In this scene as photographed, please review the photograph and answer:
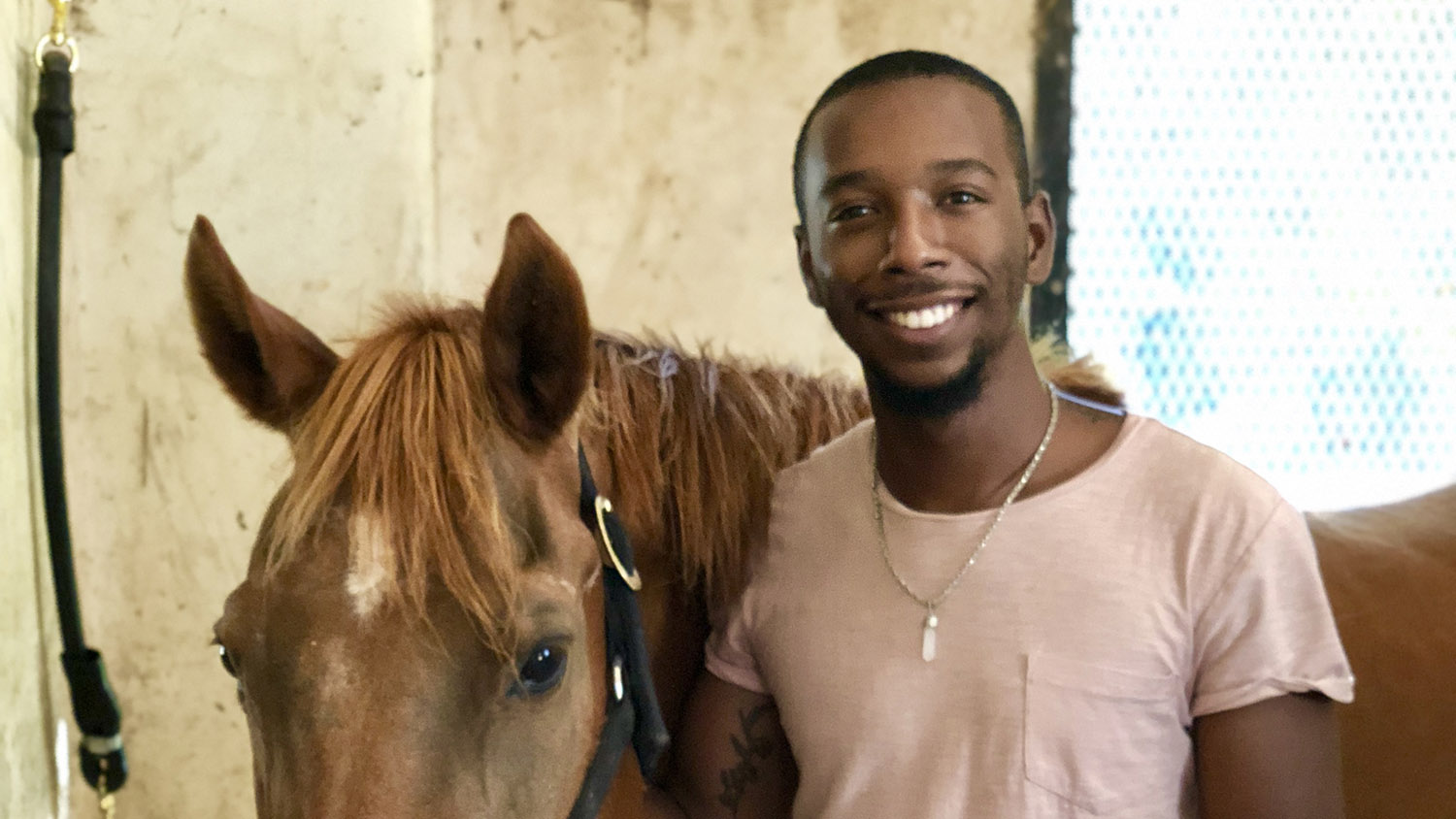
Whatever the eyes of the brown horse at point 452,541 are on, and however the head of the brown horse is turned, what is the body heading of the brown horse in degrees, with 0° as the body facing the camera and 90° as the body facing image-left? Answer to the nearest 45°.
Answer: approximately 45°

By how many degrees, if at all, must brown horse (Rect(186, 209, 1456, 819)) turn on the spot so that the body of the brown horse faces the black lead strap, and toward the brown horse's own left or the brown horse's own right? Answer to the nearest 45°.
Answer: approximately 90° to the brown horse's own right
